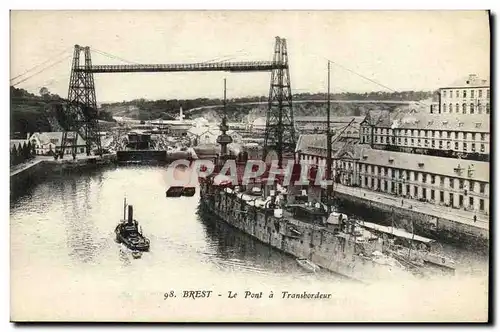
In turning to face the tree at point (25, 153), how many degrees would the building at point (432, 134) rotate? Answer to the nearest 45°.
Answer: approximately 45° to its right

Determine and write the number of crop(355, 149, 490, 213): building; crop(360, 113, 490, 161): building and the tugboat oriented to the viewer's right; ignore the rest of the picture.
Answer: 0

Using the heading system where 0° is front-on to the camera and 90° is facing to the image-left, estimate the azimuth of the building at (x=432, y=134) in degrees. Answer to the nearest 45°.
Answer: approximately 45°

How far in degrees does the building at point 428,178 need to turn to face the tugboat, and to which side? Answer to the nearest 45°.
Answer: approximately 45° to its right

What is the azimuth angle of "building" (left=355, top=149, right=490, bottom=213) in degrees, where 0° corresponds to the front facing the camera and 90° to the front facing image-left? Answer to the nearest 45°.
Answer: approximately 45°

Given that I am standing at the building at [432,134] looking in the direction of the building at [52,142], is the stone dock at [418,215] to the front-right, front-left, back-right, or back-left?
front-left

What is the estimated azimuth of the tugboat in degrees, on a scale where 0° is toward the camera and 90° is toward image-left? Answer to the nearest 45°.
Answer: approximately 135°

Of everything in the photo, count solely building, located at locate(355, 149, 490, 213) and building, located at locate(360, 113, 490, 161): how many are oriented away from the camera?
0
